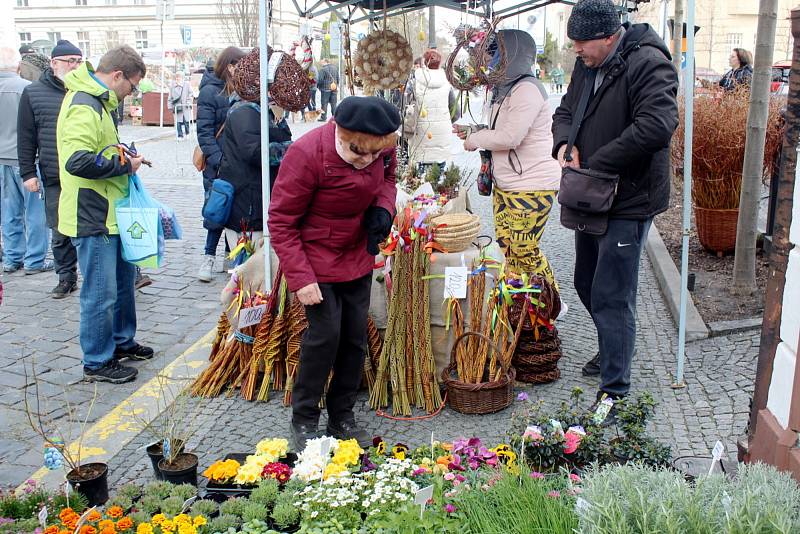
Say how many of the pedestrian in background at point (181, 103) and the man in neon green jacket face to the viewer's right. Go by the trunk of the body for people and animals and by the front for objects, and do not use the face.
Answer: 1

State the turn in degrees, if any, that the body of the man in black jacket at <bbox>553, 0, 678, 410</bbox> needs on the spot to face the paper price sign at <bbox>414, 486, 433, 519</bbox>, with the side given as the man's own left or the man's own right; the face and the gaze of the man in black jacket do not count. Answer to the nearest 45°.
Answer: approximately 45° to the man's own left

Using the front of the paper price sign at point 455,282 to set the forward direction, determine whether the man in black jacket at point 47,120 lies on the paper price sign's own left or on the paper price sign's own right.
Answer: on the paper price sign's own right

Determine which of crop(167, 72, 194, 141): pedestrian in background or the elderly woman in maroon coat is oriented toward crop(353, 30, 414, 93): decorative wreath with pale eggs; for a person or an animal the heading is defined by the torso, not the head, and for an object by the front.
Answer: the pedestrian in background

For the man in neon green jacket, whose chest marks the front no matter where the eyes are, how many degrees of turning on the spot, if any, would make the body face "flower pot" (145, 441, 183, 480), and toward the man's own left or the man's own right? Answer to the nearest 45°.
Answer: approximately 90° to the man's own right

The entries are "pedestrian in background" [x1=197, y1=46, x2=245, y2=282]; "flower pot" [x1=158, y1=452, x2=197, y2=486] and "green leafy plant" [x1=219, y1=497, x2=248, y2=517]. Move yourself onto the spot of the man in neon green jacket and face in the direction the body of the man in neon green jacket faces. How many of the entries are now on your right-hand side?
2

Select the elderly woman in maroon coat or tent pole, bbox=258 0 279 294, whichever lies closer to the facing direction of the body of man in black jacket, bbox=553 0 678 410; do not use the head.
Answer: the elderly woman in maroon coat

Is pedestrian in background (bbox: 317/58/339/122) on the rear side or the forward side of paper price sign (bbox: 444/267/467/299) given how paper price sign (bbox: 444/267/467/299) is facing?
on the rear side

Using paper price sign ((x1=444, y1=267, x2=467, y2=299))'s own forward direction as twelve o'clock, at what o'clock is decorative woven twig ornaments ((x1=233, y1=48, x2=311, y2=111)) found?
The decorative woven twig ornaments is roughly at 4 o'clock from the paper price sign.
